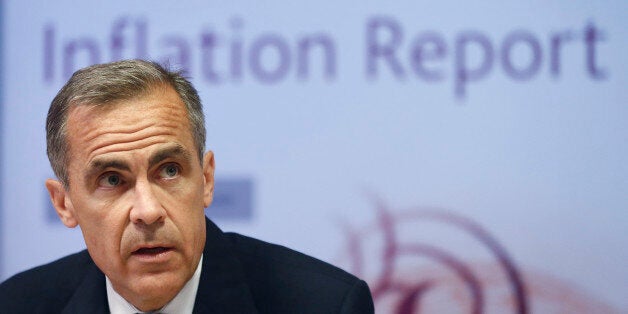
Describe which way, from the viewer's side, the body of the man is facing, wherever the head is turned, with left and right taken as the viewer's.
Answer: facing the viewer
